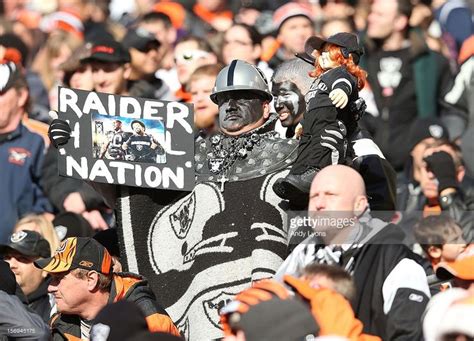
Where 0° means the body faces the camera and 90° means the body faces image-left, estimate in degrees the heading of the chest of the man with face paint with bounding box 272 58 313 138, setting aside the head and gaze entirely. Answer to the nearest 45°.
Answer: approximately 45°
